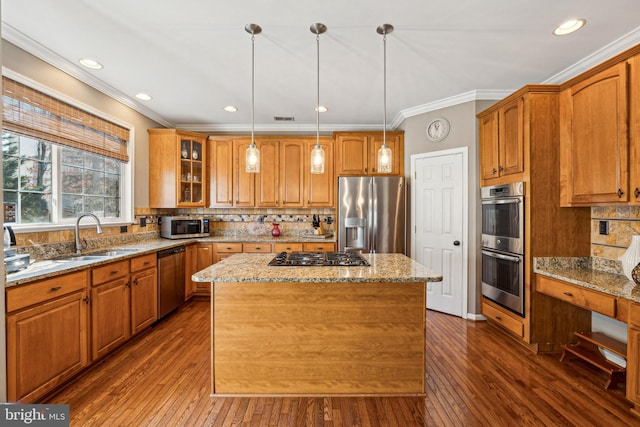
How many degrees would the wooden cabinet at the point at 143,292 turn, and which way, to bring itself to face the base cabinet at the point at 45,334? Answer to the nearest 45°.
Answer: approximately 90° to its right

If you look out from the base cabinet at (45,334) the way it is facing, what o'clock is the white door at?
The white door is roughly at 11 o'clock from the base cabinet.

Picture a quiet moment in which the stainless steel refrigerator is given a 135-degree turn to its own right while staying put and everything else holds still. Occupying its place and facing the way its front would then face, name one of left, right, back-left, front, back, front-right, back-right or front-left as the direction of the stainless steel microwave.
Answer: front-left

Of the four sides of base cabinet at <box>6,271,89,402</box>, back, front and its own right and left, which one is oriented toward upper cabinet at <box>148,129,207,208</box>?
left

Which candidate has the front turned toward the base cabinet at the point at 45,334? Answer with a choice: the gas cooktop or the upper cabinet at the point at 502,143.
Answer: the upper cabinet

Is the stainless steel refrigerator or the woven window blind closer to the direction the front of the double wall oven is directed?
the woven window blind

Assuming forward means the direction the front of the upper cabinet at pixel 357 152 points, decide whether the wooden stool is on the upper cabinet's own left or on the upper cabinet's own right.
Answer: on the upper cabinet's own left
